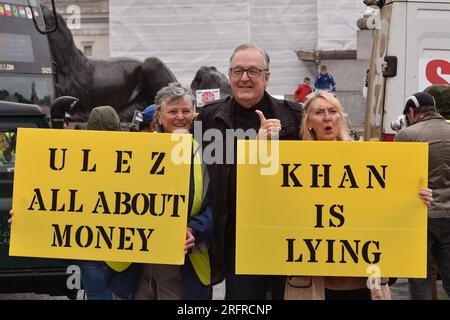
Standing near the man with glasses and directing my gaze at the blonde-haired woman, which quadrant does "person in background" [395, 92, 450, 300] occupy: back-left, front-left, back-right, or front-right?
front-left

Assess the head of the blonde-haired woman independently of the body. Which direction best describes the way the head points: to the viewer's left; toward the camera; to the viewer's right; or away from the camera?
toward the camera

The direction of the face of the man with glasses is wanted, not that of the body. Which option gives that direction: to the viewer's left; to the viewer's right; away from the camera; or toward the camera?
toward the camera

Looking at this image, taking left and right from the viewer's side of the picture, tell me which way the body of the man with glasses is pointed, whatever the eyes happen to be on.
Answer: facing the viewer
